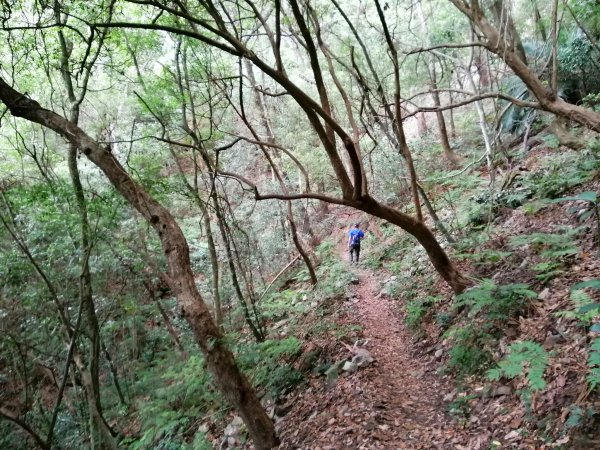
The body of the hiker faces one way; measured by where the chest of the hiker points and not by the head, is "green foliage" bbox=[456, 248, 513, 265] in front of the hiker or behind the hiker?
behind

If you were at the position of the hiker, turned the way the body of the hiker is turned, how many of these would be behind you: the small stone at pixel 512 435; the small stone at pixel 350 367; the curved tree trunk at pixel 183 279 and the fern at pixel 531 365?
4

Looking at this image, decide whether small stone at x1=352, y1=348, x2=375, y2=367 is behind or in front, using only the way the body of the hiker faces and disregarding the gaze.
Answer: behind

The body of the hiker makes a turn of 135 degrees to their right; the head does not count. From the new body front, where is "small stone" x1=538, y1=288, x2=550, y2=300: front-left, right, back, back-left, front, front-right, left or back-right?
front-right

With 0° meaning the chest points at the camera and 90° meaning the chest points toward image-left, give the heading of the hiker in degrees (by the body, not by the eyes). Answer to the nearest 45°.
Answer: approximately 180°

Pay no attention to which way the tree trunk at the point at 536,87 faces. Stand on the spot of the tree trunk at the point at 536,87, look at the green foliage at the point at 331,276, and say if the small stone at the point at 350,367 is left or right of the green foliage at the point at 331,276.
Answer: left

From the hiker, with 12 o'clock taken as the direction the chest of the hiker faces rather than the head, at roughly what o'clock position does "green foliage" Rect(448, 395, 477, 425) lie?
The green foliage is roughly at 6 o'clock from the hiker.

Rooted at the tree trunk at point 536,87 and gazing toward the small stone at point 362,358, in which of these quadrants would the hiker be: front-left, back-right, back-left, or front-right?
back-right

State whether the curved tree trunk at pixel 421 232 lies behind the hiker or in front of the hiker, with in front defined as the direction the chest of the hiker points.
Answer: behind

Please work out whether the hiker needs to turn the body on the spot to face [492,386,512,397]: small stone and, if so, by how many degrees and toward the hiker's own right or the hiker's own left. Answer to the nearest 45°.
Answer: approximately 180°

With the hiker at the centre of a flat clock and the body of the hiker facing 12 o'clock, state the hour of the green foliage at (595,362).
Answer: The green foliage is roughly at 6 o'clock from the hiker.
